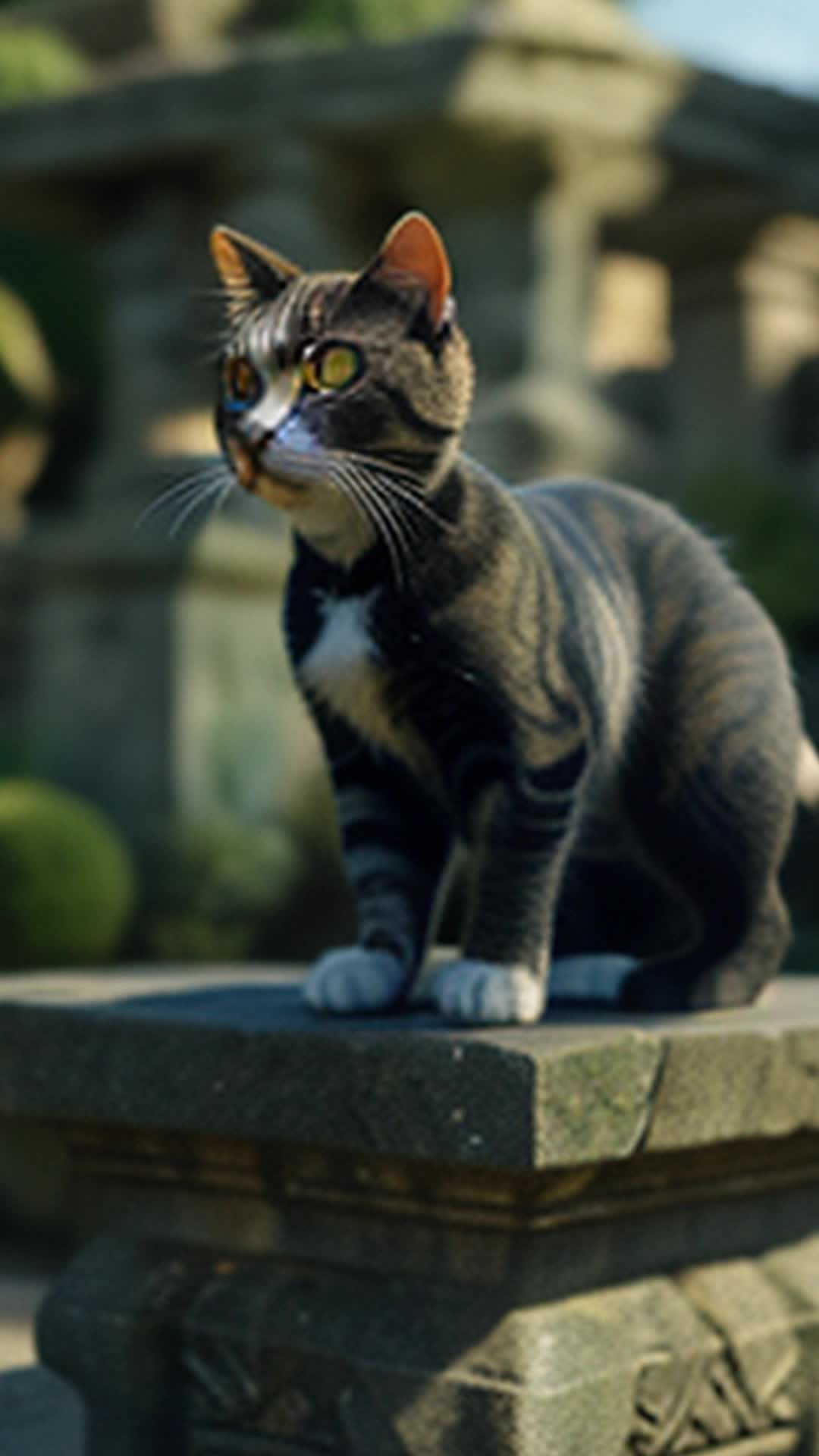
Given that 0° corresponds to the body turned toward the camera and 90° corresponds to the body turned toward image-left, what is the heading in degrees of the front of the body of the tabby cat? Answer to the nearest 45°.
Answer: approximately 45°

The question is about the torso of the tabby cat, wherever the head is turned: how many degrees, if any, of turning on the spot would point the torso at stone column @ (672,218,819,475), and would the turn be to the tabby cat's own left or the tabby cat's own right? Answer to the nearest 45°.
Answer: approximately 135° to the tabby cat's own right

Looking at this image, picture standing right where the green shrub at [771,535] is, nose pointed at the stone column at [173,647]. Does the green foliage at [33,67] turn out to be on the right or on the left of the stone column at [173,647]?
right

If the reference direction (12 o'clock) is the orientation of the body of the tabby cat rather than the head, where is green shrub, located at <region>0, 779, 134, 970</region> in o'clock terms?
The green shrub is roughly at 4 o'clock from the tabby cat.

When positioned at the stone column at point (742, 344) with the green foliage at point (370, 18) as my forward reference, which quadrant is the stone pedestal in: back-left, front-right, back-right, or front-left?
back-left

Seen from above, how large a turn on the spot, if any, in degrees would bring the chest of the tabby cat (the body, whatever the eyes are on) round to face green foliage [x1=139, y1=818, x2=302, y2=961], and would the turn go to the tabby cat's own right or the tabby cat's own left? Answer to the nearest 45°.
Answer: approximately 135° to the tabby cat's own right

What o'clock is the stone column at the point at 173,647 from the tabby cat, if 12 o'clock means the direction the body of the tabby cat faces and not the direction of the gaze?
The stone column is roughly at 4 o'clock from the tabby cat.

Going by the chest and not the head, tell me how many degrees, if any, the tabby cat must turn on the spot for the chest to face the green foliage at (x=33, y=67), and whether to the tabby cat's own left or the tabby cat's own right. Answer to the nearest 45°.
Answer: approximately 135° to the tabby cat's own right
